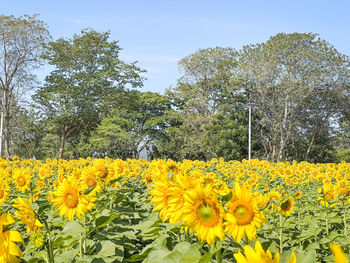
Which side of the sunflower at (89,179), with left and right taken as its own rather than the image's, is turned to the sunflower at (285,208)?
left

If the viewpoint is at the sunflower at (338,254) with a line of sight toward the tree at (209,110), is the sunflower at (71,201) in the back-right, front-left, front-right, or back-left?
front-left

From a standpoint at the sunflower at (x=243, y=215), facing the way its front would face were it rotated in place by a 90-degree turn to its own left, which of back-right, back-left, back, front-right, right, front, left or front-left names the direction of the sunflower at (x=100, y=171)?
back-left

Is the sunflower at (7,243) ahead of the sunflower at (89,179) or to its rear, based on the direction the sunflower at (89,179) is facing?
ahead

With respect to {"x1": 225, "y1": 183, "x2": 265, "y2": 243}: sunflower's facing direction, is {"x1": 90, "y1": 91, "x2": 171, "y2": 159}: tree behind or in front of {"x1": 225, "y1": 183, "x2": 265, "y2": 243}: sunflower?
behind

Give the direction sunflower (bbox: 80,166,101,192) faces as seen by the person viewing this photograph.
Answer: facing the viewer

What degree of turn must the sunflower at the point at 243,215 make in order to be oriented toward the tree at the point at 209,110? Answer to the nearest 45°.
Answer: approximately 180°

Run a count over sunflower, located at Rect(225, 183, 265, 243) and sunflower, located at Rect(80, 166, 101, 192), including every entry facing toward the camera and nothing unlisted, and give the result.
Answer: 2

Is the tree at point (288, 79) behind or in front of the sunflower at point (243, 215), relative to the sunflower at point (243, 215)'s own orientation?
behind

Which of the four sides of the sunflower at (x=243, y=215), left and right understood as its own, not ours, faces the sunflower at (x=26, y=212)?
right

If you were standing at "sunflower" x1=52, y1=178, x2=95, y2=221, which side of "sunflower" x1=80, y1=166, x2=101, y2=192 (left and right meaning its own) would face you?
front

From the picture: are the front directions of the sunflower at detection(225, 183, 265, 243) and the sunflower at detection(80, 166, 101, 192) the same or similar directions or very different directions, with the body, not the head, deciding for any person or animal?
same or similar directions

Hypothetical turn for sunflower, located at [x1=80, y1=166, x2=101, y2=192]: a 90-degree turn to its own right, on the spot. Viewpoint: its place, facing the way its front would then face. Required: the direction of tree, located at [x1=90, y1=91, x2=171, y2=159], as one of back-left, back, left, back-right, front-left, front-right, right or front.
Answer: right
